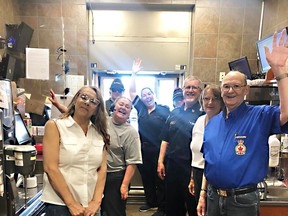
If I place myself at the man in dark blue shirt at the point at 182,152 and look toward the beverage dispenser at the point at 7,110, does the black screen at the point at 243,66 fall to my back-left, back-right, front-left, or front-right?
back-right

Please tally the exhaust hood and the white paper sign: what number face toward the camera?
2

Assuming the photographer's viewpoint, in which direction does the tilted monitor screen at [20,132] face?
facing the viewer and to the right of the viewer

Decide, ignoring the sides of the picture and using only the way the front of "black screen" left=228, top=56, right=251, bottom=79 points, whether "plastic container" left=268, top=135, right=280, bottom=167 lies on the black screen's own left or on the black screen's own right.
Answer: on the black screen's own left

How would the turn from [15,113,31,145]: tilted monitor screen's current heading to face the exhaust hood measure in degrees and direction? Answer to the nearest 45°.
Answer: approximately 90° to its left

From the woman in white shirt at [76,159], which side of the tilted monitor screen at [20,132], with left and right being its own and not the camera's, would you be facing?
front

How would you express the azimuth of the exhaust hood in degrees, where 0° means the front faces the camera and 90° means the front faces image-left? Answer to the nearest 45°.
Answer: approximately 0°

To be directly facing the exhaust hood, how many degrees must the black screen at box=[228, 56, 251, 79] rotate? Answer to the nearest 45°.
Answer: approximately 45° to its right

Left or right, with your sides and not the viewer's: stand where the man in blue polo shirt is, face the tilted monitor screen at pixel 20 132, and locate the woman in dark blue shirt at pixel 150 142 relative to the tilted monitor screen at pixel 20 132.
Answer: right

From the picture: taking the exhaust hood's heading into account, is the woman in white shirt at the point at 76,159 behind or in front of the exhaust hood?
in front

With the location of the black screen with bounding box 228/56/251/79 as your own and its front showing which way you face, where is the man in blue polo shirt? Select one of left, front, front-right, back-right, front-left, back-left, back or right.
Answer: front-left

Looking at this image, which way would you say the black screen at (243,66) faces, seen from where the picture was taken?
facing the viewer and to the left of the viewer
